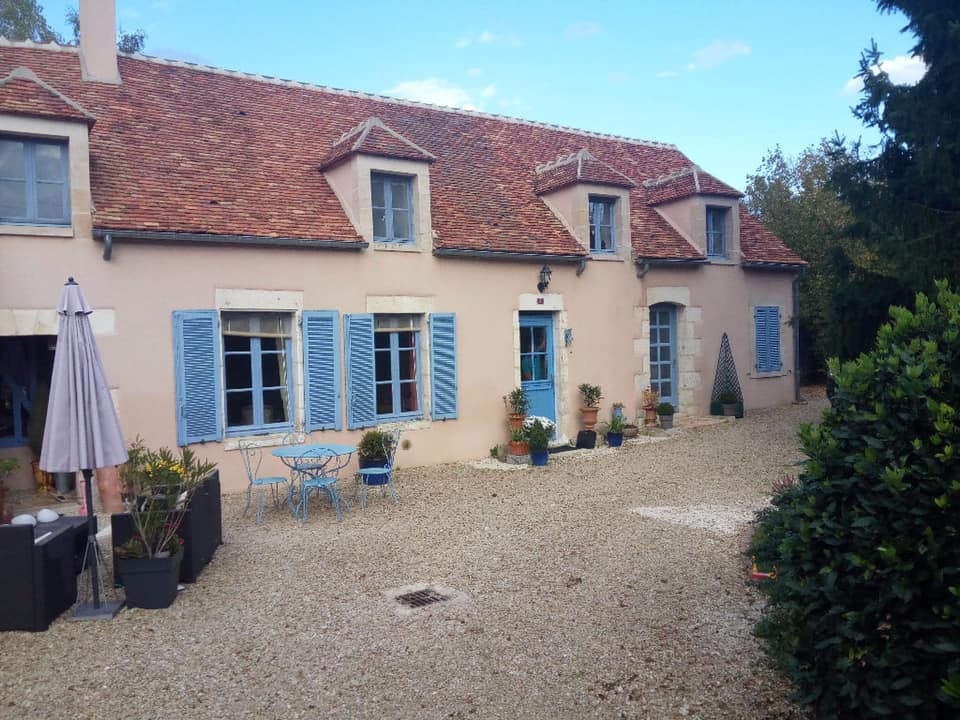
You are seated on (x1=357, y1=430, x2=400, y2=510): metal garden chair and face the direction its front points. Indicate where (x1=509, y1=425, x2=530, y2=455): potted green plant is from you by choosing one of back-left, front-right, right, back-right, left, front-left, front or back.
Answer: back-right

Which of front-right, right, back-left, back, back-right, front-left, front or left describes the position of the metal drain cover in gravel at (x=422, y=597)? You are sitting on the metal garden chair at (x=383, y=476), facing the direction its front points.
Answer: left

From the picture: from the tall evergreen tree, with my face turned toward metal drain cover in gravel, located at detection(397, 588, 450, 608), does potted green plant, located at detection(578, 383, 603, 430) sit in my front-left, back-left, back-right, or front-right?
front-right

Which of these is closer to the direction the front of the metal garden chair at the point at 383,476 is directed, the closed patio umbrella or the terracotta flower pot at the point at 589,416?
the closed patio umbrella

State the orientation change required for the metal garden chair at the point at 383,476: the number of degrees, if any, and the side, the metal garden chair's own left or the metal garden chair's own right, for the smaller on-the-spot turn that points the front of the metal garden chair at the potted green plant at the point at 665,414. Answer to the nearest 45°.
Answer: approximately 135° to the metal garden chair's own right

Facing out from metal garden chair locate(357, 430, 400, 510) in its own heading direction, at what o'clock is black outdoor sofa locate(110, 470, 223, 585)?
The black outdoor sofa is roughly at 10 o'clock from the metal garden chair.

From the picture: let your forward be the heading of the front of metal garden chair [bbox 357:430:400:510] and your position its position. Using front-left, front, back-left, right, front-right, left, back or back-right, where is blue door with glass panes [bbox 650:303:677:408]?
back-right

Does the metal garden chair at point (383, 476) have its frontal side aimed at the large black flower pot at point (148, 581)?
no

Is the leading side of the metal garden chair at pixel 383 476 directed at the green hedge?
no

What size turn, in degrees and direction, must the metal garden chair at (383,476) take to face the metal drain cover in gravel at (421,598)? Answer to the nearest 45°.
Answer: approximately 90° to its left

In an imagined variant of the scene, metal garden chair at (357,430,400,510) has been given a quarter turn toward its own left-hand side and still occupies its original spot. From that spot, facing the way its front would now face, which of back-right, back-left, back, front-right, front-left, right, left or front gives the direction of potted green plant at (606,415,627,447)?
back-left

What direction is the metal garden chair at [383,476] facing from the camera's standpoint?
to the viewer's left

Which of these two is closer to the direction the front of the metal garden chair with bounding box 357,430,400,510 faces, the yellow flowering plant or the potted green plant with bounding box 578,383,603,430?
the yellow flowering plant

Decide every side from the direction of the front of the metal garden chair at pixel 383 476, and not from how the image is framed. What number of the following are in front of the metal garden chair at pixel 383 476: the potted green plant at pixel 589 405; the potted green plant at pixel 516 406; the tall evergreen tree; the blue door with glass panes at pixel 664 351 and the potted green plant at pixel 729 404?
0

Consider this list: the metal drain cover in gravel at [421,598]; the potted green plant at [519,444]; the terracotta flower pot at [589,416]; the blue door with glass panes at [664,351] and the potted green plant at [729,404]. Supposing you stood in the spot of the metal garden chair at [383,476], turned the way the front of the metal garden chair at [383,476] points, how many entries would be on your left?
1

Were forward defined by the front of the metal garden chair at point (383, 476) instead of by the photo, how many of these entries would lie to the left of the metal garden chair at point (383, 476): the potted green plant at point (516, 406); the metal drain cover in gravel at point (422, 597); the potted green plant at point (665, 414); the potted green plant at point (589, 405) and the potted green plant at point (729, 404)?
1
